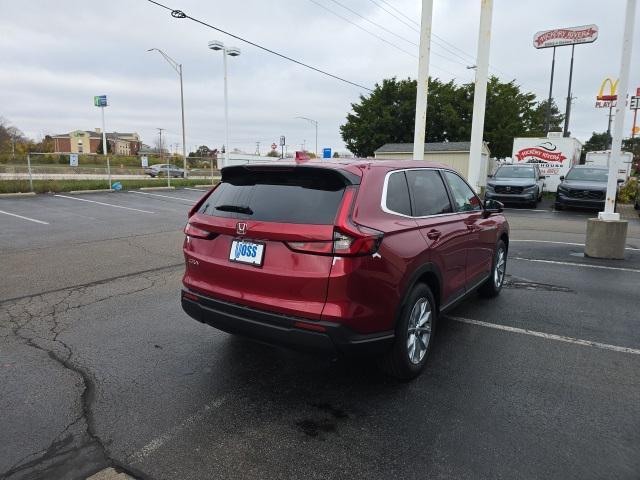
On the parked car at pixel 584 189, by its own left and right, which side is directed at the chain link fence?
right

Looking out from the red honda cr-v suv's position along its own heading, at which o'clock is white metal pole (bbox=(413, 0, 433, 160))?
The white metal pole is roughly at 11 o'clock from the red honda cr-v suv.

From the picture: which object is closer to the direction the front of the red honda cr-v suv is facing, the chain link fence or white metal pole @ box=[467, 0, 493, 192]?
the white metal pole

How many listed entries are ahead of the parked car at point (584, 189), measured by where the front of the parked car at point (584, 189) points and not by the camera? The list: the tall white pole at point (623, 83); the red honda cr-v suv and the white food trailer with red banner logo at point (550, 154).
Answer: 2

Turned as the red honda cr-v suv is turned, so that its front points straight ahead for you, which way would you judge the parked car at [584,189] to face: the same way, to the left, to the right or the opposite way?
the opposite way

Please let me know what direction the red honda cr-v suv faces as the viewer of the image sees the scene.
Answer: facing away from the viewer and to the right of the viewer

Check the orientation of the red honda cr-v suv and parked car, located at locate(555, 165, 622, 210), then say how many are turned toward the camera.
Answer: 1

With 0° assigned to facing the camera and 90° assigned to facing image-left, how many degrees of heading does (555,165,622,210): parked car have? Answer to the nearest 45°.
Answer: approximately 0°

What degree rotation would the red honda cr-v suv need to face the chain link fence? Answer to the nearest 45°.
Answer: approximately 90° to its left

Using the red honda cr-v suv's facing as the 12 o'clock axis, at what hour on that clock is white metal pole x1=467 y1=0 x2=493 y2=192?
The white metal pole is roughly at 11 o'clock from the red honda cr-v suv.

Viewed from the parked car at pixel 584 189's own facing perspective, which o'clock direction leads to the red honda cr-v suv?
The red honda cr-v suv is roughly at 12 o'clock from the parked car.

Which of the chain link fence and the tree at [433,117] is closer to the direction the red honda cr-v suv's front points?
the tree
